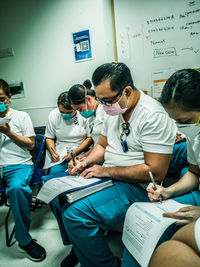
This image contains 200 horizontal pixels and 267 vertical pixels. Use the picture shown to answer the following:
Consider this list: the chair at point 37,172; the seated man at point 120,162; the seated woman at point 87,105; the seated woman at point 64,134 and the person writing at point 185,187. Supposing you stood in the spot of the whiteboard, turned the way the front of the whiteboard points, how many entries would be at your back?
0

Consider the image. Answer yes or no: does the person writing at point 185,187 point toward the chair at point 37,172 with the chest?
no

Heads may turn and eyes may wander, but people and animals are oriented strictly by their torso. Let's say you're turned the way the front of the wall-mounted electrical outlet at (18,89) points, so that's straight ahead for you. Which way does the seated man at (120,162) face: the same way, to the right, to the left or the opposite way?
to the right

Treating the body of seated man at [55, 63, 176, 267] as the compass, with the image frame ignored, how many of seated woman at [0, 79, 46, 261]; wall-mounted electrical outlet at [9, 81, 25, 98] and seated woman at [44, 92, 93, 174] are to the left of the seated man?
0

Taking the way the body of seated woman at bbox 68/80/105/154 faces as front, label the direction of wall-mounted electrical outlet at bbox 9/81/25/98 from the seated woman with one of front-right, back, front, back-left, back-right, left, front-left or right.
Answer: right

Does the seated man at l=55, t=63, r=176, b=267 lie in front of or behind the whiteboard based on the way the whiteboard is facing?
in front

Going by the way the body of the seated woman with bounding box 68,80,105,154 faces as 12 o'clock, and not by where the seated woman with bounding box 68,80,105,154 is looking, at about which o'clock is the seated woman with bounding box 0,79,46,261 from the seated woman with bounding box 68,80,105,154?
the seated woman with bounding box 0,79,46,261 is roughly at 1 o'clock from the seated woman with bounding box 68,80,105,154.

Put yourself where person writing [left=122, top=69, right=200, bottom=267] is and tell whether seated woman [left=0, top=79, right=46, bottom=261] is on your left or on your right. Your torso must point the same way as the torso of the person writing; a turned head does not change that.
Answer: on your right

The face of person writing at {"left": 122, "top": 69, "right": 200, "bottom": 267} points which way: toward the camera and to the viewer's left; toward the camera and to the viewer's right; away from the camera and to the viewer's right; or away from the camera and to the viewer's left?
toward the camera and to the viewer's left

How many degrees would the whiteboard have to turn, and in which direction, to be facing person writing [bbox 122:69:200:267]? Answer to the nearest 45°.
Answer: approximately 45° to its left

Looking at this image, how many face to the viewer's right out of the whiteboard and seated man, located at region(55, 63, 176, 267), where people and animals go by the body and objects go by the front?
0

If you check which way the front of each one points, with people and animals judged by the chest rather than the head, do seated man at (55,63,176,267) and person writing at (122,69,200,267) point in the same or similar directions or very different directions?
same or similar directions

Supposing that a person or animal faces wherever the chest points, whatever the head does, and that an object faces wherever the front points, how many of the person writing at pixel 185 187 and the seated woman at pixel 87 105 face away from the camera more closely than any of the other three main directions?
0

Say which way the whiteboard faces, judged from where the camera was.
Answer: facing the viewer and to the left of the viewer
